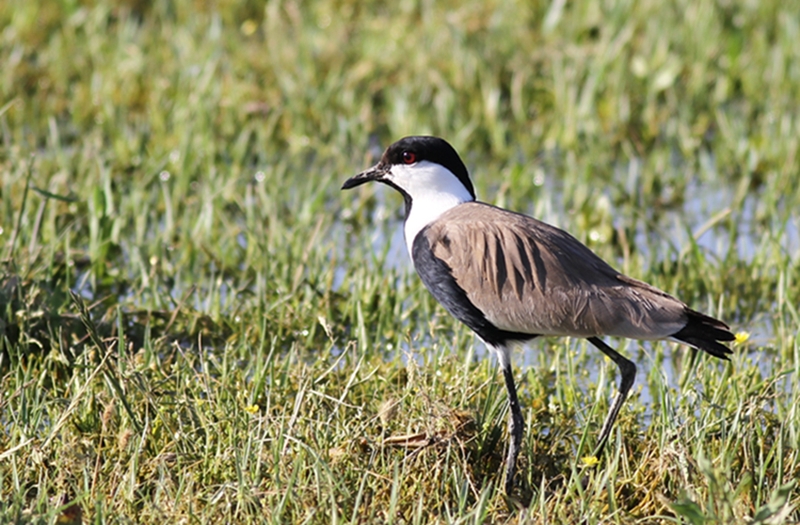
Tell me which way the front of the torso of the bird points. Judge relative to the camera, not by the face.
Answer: to the viewer's left
